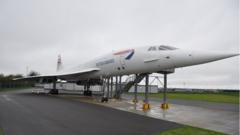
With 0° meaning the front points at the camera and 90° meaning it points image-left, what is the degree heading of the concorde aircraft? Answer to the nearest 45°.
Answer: approximately 315°
